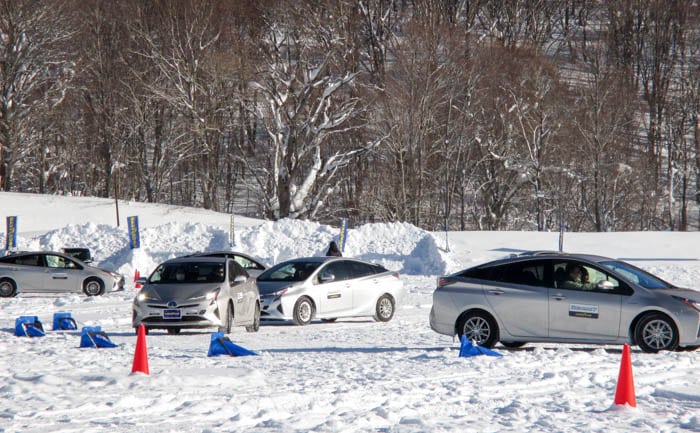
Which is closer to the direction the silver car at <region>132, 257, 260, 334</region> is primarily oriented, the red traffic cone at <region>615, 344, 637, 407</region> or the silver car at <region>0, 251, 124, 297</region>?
the red traffic cone

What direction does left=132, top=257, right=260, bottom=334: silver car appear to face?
toward the camera

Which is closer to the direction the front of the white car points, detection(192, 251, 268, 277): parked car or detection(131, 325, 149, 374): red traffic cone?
the red traffic cone

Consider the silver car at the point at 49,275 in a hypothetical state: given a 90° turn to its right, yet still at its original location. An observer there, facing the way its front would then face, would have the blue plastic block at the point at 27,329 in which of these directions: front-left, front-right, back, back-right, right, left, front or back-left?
front

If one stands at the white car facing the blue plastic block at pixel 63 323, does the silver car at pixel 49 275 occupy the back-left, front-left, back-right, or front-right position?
front-right

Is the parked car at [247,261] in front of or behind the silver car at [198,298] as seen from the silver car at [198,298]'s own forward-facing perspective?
behind

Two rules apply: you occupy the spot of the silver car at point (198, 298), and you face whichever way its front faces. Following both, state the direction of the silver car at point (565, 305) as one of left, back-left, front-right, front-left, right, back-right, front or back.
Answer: front-left

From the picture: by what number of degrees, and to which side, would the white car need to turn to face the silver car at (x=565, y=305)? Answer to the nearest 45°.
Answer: approximately 90° to its left

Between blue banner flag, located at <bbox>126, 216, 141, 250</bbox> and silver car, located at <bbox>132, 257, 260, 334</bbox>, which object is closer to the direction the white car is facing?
the silver car

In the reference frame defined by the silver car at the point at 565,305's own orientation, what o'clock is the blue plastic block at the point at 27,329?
The blue plastic block is roughly at 6 o'clock from the silver car.

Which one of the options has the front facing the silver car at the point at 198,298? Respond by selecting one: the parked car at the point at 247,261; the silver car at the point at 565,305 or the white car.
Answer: the white car

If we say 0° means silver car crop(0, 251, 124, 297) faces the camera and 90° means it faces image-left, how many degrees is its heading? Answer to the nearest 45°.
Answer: approximately 270°

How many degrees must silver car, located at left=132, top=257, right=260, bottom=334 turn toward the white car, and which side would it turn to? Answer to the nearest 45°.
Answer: approximately 135° to its left

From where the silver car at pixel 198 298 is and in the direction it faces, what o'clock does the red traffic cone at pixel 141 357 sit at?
The red traffic cone is roughly at 12 o'clock from the silver car.

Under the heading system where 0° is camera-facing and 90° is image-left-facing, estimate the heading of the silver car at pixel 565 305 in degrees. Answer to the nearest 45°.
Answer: approximately 270°

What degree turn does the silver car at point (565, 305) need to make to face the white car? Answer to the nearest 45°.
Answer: approximately 135° to its left

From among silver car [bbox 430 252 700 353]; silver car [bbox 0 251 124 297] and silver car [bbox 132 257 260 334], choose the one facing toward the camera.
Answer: silver car [bbox 132 257 260 334]
